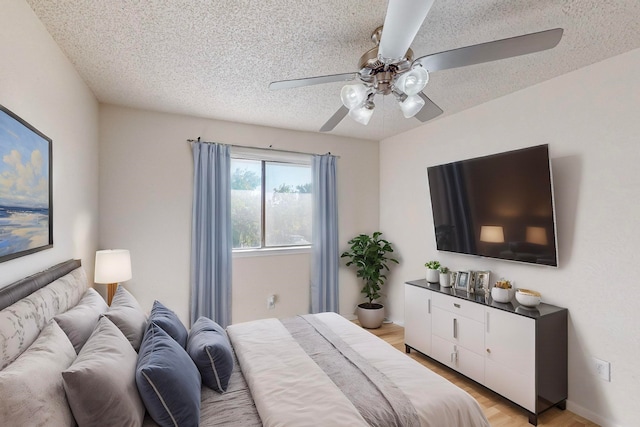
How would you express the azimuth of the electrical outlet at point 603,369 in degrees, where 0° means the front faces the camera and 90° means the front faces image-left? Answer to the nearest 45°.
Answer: approximately 45°

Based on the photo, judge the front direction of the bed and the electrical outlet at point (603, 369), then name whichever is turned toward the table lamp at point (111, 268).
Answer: the electrical outlet

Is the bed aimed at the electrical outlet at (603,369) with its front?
yes

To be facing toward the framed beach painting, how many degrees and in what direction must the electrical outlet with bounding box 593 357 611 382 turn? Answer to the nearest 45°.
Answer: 0° — it already faces it

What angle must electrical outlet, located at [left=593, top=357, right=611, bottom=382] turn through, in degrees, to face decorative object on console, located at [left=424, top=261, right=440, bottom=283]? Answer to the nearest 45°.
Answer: approximately 45° to its right

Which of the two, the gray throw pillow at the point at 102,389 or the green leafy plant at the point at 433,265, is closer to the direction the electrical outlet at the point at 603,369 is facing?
the gray throw pillow

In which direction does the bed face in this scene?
to the viewer's right

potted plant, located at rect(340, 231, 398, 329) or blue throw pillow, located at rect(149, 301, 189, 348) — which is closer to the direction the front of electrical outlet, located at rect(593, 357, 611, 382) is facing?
the blue throw pillow

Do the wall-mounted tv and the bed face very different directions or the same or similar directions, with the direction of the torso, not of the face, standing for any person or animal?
very different directions

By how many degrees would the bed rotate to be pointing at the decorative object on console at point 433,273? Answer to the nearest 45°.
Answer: approximately 45° to its left

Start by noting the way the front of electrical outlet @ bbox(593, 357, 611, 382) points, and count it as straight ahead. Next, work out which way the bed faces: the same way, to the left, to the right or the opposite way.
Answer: the opposite way
